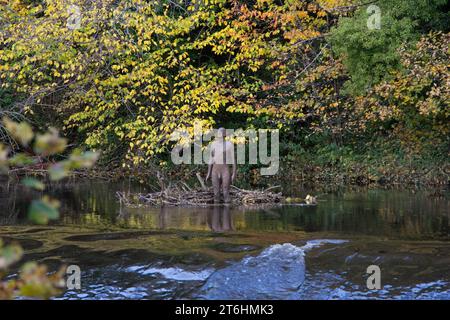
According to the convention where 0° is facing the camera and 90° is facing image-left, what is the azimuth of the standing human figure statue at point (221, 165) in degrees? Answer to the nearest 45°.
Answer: approximately 0°

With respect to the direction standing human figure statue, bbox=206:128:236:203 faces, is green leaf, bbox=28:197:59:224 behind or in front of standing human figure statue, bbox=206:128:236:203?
in front
